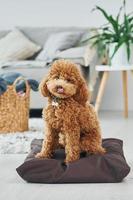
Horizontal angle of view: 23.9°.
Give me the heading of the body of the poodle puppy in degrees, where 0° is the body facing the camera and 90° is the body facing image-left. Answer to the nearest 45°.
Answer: approximately 45°

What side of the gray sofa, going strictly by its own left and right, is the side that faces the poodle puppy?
front

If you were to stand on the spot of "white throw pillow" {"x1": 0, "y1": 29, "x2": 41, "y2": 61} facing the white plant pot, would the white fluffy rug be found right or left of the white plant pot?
right

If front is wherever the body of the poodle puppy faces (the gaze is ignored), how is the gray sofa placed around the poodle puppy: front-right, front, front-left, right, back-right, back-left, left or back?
back-right

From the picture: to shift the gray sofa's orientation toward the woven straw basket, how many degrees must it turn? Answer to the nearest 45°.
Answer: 0° — it already faces it

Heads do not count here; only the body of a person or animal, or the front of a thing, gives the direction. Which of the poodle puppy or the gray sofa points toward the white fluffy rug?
the gray sofa

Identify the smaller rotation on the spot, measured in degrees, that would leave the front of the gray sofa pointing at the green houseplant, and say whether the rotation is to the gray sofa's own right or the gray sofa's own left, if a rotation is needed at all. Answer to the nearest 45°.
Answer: approximately 90° to the gray sofa's own left

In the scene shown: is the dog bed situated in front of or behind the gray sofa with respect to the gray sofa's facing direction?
in front

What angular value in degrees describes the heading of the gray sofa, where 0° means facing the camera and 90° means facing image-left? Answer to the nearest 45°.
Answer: approximately 0°

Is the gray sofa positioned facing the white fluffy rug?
yes

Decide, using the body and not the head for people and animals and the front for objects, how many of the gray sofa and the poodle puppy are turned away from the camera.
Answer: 0
